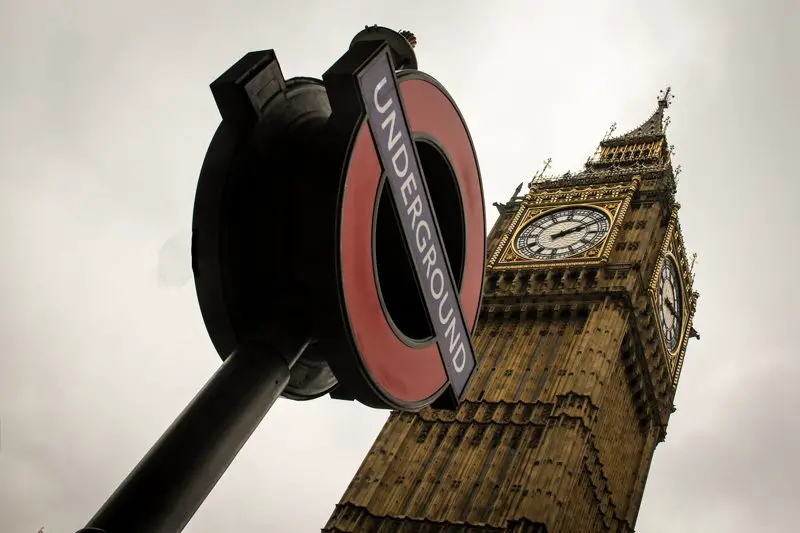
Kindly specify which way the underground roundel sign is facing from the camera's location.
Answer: facing the viewer and to the right of the viewer

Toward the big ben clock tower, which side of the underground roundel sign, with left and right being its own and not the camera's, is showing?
left
